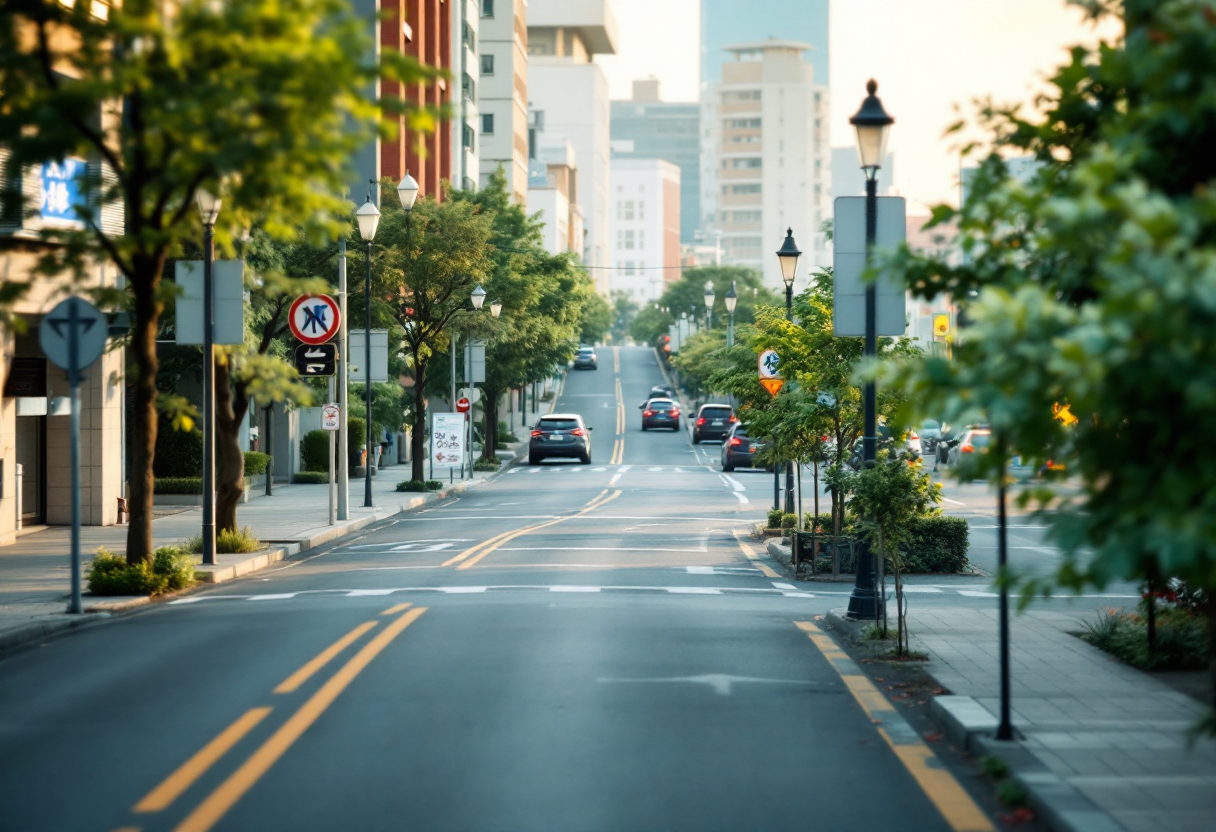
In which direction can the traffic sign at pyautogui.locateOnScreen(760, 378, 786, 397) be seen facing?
toward the camera

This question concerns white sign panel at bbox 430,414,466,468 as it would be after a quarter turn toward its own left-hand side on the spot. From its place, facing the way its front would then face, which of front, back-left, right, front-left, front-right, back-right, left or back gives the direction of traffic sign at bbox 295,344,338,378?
right

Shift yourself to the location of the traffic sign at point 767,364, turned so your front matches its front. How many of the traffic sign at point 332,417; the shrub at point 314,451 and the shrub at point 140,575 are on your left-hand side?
0

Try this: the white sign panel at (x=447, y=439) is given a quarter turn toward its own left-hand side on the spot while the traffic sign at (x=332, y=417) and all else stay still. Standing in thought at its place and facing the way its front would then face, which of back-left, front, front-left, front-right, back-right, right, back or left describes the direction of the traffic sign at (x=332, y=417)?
right

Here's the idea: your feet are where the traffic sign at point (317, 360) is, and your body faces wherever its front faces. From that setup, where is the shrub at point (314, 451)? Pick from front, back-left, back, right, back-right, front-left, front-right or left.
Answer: back

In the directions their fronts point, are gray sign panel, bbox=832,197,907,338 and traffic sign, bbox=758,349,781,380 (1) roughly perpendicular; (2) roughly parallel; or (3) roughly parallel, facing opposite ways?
roughly parallel, facing opposite ways

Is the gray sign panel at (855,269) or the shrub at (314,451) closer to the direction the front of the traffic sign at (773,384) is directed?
the gray sign panel

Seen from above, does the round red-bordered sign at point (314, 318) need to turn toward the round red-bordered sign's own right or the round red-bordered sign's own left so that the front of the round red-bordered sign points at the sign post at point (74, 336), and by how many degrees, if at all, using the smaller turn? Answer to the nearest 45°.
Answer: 0° — it already faces it

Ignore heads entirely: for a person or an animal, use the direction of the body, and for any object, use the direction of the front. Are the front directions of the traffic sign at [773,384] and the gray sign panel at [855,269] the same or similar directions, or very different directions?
very different directions

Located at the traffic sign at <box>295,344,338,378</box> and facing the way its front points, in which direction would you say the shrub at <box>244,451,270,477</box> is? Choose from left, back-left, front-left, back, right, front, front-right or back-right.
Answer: back

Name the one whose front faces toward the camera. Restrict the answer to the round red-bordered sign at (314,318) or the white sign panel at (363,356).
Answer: the round red-bordered sign

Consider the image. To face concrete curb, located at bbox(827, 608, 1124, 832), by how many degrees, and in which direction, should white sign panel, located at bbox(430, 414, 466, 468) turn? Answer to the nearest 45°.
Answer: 0° — it already faces it

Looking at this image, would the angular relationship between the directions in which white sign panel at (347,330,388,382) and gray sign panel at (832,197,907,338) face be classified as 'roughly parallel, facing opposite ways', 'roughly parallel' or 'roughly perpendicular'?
roughly parallel

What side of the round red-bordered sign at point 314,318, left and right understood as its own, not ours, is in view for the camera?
front

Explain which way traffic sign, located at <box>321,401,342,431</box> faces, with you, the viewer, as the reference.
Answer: facing the viewer

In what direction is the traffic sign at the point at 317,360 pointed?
toward the camera

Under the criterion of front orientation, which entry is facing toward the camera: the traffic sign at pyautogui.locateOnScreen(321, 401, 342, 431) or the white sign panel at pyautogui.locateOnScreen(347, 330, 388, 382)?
the traffic sign
